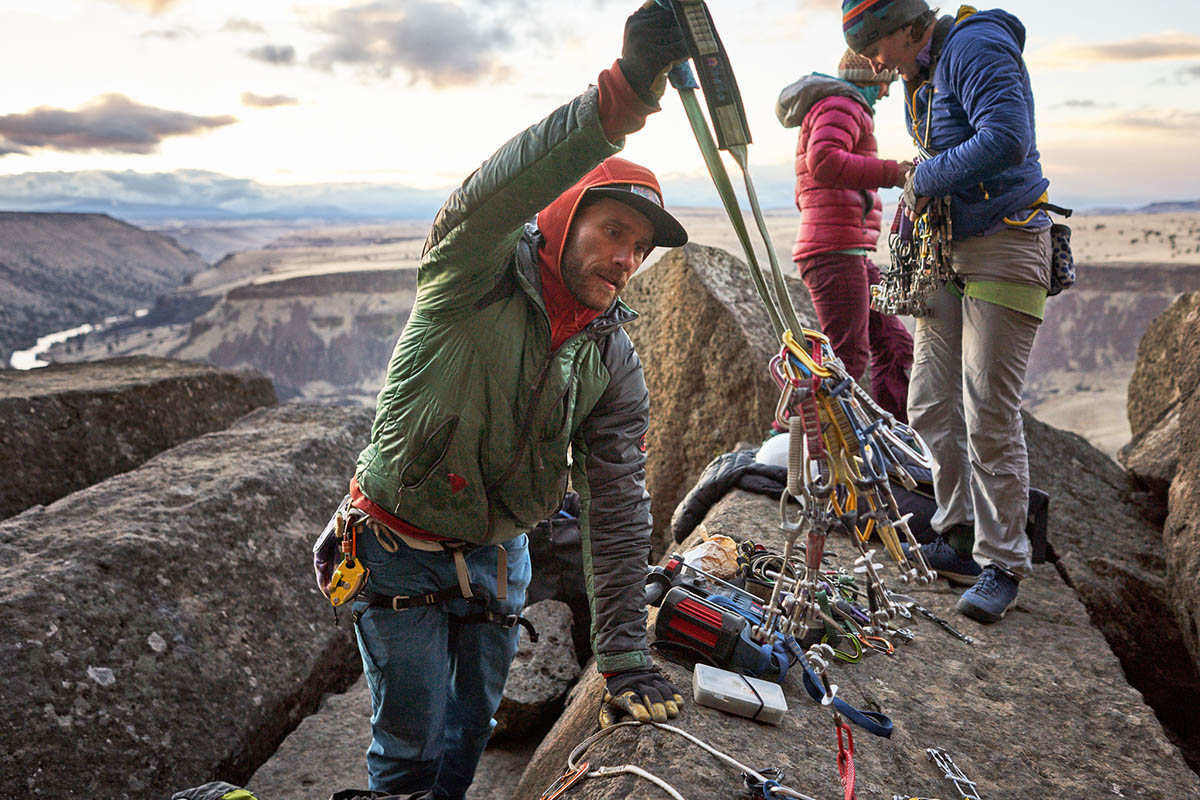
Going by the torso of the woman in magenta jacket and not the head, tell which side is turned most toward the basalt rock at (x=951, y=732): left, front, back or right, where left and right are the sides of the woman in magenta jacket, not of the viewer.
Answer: right

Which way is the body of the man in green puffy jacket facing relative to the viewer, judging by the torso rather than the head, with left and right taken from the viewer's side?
facing the viewer and to the right of the viewer

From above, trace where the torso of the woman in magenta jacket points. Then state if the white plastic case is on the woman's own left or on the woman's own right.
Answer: on the woman's own right

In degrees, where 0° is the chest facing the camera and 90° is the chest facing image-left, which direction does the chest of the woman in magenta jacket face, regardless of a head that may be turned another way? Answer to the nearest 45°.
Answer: approximately 270°

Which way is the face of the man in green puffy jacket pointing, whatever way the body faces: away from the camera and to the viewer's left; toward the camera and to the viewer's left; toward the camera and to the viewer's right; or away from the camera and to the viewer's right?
toward the camera and to the viewer's right

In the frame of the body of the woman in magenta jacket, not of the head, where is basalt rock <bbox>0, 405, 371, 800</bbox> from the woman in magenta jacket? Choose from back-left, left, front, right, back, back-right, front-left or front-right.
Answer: back-right

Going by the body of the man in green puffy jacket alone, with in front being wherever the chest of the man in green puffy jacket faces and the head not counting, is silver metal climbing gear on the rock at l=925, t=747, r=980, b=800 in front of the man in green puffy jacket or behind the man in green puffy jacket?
in front

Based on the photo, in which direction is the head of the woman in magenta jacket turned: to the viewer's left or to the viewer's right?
to the viewer's right

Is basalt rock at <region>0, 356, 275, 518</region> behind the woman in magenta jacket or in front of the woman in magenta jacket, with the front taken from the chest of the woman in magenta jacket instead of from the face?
behind

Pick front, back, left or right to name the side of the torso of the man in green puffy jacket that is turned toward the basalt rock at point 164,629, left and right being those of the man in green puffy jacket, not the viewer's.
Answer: back

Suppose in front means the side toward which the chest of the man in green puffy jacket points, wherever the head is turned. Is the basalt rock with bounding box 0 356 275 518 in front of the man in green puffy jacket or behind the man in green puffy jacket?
behind
